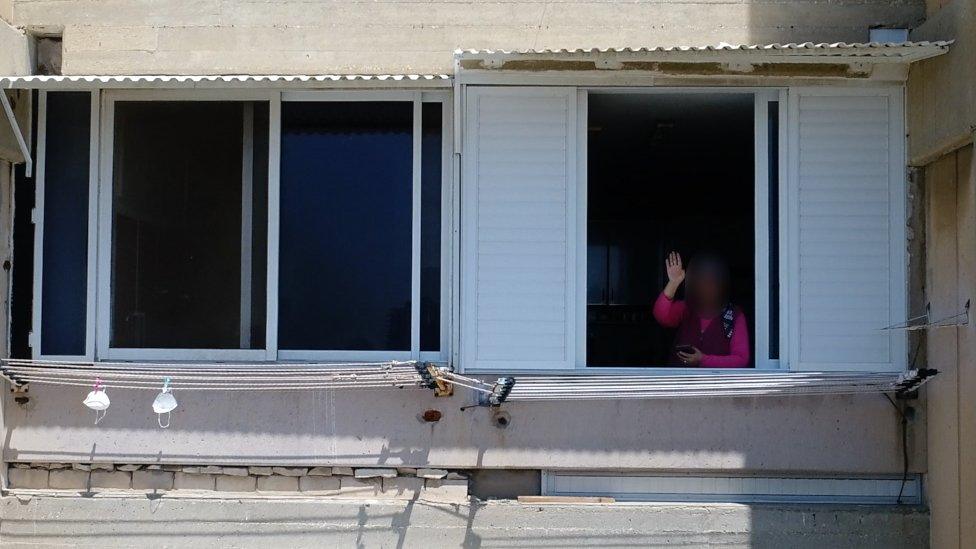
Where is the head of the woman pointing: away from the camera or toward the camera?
toward the camera

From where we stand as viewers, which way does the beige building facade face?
facing the viewer
